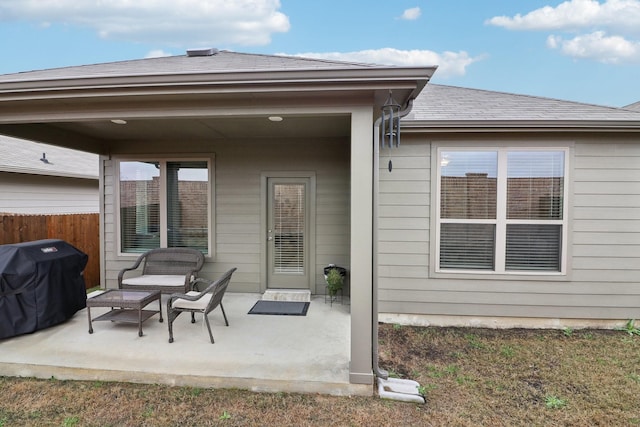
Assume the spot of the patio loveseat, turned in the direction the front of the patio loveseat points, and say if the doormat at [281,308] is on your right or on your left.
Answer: on your left

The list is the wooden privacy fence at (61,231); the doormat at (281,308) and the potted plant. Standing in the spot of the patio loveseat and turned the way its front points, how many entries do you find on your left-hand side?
2

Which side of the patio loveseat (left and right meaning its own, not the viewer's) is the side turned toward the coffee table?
front

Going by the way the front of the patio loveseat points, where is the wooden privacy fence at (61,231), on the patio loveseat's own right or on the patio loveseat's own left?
on the patio loveseat's own right

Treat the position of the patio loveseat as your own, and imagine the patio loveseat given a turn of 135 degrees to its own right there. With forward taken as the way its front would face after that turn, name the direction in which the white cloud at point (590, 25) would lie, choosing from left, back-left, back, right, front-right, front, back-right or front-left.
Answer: right

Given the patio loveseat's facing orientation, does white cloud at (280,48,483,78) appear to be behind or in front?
behind

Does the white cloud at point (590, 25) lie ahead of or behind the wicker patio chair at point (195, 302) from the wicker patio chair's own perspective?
behind

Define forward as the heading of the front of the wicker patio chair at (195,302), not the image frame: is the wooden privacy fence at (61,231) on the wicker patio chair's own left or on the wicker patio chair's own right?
on the wicker patio chair's own right

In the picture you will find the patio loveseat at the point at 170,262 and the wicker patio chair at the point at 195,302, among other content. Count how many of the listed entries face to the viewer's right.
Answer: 0

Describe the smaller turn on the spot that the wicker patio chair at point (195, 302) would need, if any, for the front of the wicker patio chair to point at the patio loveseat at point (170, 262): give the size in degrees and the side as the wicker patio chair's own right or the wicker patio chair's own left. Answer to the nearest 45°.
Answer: approximately 90° to the wicker patio chair's own right

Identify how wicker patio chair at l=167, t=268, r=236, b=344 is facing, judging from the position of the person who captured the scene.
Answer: facing to the left of the viewer

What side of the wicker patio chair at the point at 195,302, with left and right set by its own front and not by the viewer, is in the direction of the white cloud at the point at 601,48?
back

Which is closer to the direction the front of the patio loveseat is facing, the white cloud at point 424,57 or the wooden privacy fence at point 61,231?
the wooden privacy fence

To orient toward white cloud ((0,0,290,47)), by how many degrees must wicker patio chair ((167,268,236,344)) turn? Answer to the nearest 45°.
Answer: approximately 90° to its right

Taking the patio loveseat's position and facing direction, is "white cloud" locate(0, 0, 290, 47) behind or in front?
behind
